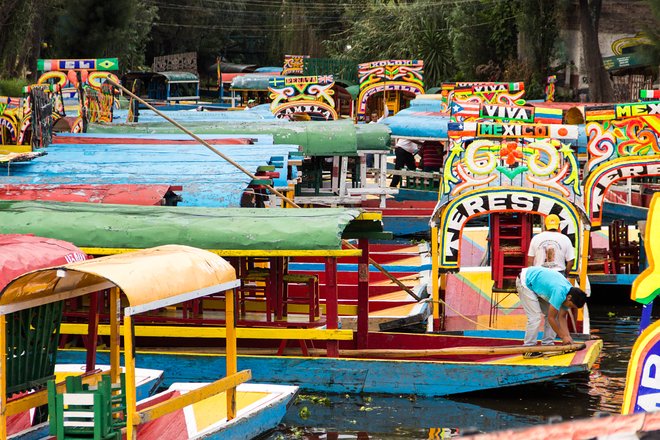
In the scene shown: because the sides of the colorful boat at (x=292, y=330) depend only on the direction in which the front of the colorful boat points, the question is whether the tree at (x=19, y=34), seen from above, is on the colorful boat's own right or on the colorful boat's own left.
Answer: on the colorful boat's own left

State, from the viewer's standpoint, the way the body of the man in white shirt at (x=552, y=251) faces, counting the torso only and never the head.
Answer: away from the camera

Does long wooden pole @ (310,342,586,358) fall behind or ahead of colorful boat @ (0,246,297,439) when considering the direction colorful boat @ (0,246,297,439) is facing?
ahead

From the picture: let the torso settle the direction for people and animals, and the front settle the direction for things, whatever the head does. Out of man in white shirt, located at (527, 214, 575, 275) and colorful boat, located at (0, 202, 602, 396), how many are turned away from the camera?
1

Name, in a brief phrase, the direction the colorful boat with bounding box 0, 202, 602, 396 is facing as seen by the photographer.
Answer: facing to the right of the viewer

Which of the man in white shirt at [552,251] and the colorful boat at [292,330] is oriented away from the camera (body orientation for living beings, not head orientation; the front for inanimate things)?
the man in white shirt
